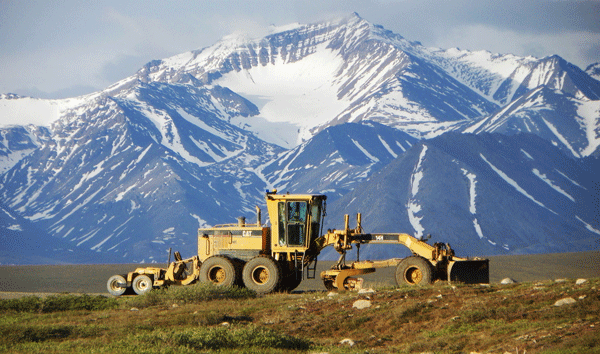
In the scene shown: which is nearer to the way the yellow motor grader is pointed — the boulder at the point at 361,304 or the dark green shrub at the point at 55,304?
the boulder

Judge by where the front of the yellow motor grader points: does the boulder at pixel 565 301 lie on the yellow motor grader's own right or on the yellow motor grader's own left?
on the yellow motor grader's own right

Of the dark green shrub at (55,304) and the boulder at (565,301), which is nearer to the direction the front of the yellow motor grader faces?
the boulder

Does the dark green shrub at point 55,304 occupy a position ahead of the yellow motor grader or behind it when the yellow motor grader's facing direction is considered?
behind

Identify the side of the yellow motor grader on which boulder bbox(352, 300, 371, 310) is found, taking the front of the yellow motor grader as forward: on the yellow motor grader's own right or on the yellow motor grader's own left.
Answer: on the yellow motor grader's own right

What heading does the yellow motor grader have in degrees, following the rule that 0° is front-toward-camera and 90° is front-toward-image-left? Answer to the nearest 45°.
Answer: approximately 270°
